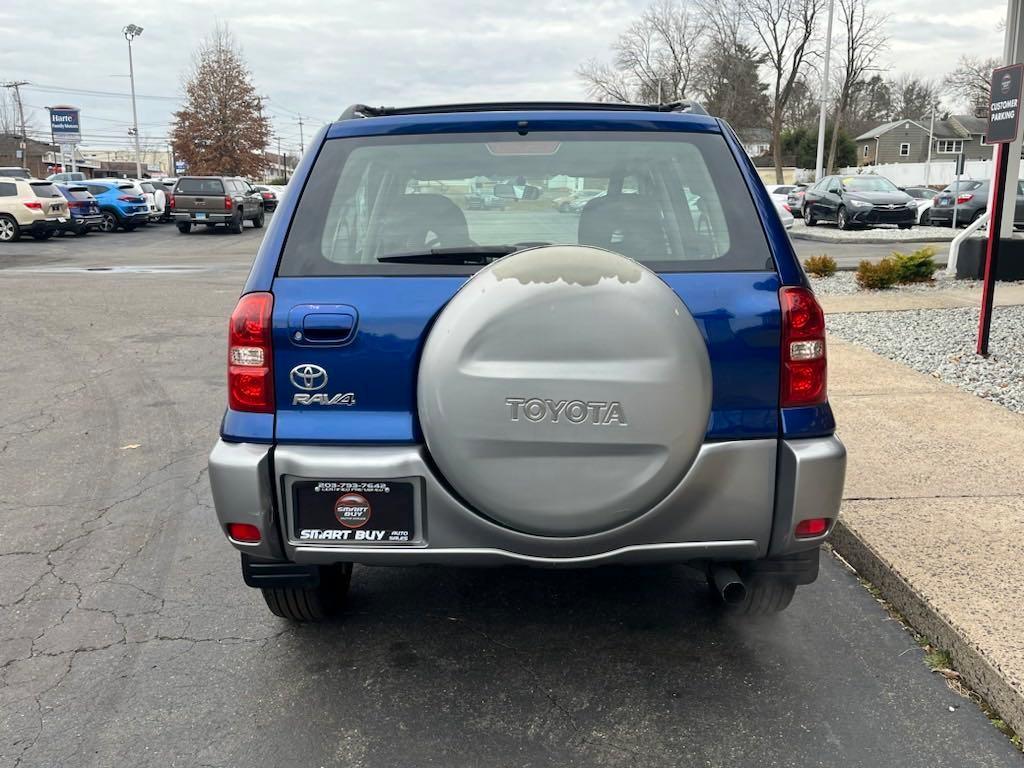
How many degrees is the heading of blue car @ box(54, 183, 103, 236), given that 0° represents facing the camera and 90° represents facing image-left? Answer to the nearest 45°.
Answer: approximately 135°

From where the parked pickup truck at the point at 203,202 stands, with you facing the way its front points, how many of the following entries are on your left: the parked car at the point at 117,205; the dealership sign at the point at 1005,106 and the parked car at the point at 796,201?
1

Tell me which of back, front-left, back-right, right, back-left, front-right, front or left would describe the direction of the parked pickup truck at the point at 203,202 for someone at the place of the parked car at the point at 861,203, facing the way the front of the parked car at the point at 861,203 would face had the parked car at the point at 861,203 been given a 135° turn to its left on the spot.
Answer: left

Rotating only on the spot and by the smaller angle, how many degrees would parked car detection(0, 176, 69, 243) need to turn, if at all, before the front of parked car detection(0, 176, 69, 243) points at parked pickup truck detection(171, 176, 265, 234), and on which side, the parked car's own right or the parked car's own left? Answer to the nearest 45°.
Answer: approximately 90° to the parked car's own right

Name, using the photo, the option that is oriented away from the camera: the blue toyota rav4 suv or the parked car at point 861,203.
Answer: the blue toyota rav4 suv

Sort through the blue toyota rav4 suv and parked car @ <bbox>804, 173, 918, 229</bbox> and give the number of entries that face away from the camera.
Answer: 1

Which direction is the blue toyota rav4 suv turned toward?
away from the camera

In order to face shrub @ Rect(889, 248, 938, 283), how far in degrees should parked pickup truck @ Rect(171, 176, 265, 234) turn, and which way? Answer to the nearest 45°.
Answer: approximately 90° to its right

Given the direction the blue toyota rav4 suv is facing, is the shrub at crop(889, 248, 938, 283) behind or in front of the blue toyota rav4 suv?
in front

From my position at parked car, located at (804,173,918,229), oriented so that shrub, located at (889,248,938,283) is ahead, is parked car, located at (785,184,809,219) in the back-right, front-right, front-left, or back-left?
back-right

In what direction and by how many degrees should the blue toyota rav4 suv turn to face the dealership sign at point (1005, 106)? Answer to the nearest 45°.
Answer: approximately 45° to its right

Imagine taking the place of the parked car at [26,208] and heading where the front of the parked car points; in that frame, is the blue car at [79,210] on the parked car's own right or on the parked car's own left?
on the parked car's own right

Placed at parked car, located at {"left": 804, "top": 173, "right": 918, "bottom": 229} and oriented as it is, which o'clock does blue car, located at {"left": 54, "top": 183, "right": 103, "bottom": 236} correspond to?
The blue car is roughly at 4 o'clock from the parked car.

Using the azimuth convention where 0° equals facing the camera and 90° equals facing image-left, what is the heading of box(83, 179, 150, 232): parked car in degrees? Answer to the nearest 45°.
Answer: approximately 135°

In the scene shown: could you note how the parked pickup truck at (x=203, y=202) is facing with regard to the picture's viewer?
facing away from the viewer and to the right of the viewer
